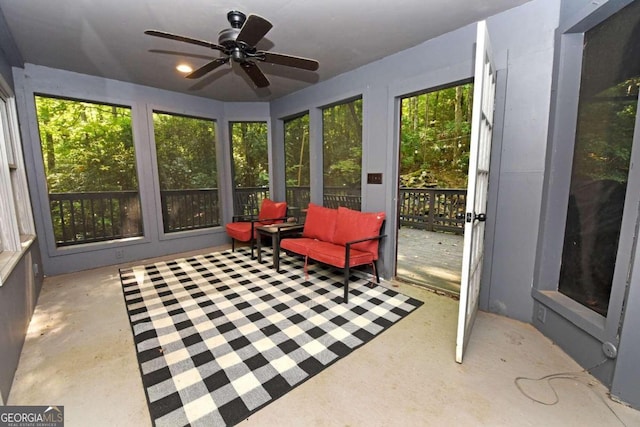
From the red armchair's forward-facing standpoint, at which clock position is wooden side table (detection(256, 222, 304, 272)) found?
The wooden side table is roughly at 10 o'clock from the red armchair.

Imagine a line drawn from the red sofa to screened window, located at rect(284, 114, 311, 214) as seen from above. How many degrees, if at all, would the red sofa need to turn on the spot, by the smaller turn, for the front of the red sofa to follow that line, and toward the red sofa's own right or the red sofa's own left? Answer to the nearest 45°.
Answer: approximately 90° to the red sofa's own right

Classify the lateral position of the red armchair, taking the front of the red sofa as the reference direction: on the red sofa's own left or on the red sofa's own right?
on the red sofa's own right

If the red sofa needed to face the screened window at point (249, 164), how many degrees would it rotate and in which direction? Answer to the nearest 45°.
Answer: approximately 90° to its right

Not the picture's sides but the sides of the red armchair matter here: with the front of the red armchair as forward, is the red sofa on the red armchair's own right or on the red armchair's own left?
on the red armchair's own left
